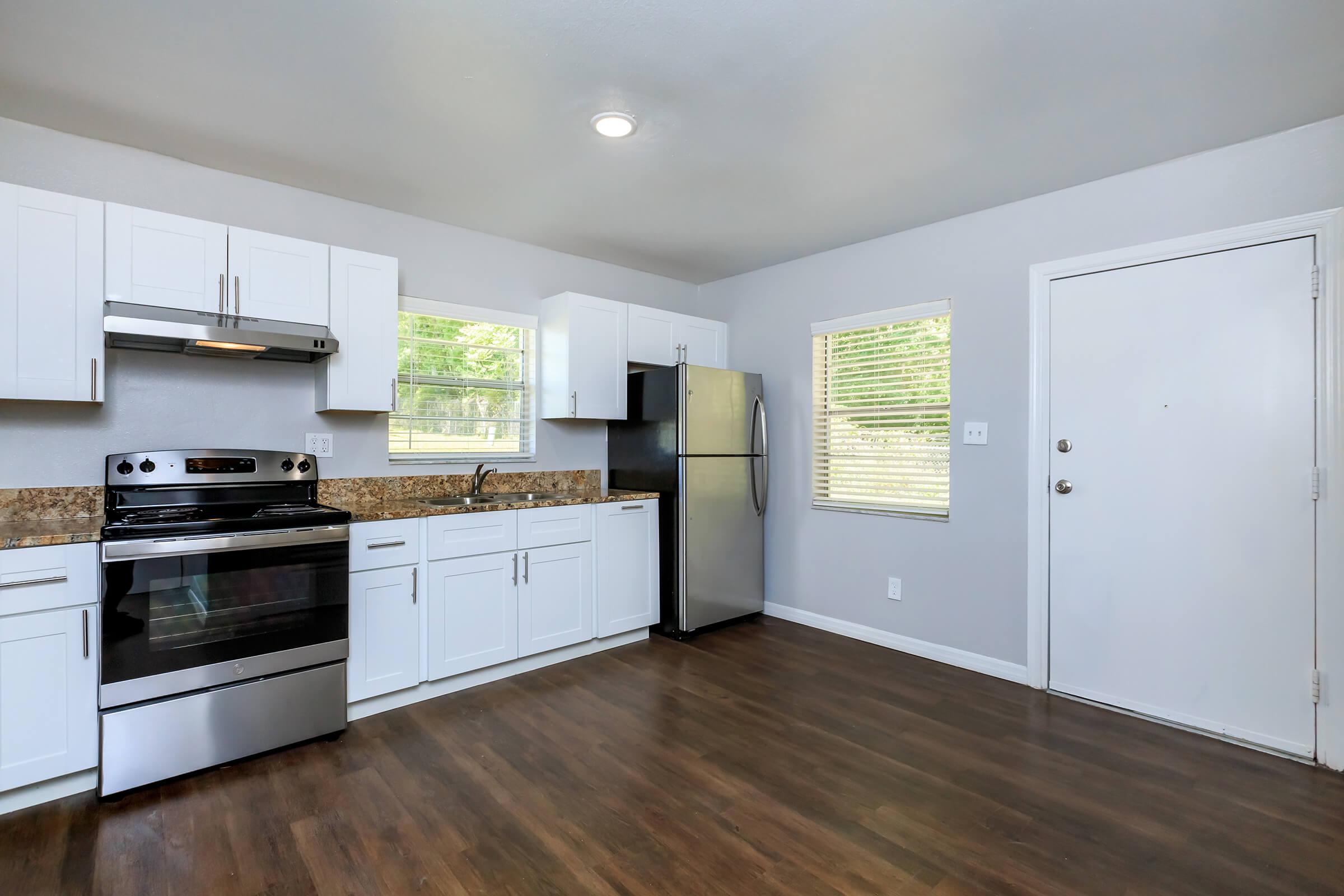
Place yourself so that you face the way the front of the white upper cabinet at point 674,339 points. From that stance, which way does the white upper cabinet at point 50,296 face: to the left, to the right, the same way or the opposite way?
the same way

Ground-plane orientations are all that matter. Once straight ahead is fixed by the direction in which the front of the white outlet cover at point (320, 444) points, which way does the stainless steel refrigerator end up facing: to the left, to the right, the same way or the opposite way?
the same way

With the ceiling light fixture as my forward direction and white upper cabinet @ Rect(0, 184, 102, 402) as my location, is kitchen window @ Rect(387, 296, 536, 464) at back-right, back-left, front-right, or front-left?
front-left

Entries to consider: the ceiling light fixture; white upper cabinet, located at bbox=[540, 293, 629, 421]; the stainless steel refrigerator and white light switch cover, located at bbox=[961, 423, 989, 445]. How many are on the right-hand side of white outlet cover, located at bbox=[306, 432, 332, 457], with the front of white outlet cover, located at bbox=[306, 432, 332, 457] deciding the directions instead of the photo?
0

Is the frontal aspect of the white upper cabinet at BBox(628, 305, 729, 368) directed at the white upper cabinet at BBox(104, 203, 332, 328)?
no

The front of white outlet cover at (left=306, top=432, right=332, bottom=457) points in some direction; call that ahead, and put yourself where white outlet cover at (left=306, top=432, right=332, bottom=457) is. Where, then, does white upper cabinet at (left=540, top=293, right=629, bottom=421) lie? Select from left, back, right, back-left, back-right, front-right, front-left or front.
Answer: left

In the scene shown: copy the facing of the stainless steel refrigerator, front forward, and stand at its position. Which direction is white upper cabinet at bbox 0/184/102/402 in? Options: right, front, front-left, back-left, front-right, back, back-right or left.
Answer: right

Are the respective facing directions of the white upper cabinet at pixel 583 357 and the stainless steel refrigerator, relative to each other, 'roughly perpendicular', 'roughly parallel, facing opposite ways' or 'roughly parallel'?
roughly parallel

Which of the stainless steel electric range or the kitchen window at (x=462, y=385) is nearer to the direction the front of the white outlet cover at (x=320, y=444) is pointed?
the stainless steel electric range

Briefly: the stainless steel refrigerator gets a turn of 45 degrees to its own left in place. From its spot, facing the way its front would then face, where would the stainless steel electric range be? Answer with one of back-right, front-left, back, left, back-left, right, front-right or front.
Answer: back-right

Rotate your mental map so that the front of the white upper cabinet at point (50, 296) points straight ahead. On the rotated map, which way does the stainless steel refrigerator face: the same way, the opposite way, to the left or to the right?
the same way

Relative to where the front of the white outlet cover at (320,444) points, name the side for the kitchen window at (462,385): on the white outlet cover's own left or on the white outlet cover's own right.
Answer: on the white outlet cover's own left

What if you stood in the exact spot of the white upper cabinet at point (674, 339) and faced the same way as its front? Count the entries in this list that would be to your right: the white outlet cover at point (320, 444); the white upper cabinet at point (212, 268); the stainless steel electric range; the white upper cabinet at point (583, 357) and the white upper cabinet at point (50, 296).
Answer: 5

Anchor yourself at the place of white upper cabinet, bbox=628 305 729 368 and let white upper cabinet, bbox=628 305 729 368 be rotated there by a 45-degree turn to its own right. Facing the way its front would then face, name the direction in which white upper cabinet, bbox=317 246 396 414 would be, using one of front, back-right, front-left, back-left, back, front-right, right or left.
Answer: front-right

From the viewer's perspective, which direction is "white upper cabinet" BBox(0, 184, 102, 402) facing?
toward the camera

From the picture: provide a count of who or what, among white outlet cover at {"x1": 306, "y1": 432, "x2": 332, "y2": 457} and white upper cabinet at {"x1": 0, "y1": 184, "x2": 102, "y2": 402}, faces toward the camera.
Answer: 2

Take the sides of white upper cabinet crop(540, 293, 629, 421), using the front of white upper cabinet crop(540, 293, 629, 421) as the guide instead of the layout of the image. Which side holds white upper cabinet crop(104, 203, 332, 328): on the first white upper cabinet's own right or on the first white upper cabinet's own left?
on the first white upper cabinet's own right

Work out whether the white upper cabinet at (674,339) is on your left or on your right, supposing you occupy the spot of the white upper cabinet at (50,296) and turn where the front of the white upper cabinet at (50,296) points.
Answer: on your left

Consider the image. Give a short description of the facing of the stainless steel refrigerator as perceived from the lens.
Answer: facing the viewer and to the right of the viewer

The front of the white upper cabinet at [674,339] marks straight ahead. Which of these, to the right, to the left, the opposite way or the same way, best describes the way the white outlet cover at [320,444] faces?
the same way

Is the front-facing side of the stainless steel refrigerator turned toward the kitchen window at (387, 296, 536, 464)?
no
